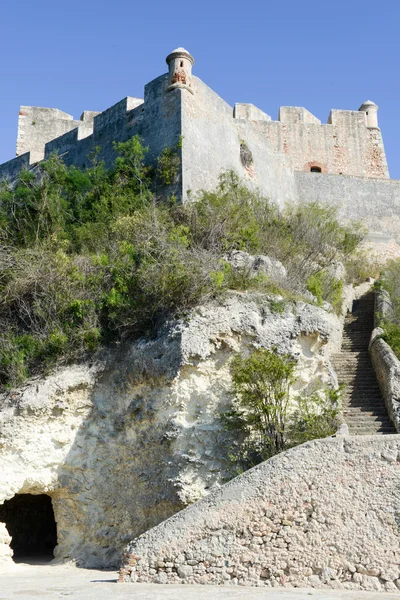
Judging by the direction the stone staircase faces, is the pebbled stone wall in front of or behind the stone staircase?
in front

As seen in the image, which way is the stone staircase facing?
toward the camera

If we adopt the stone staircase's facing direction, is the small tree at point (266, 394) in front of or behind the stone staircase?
in front
